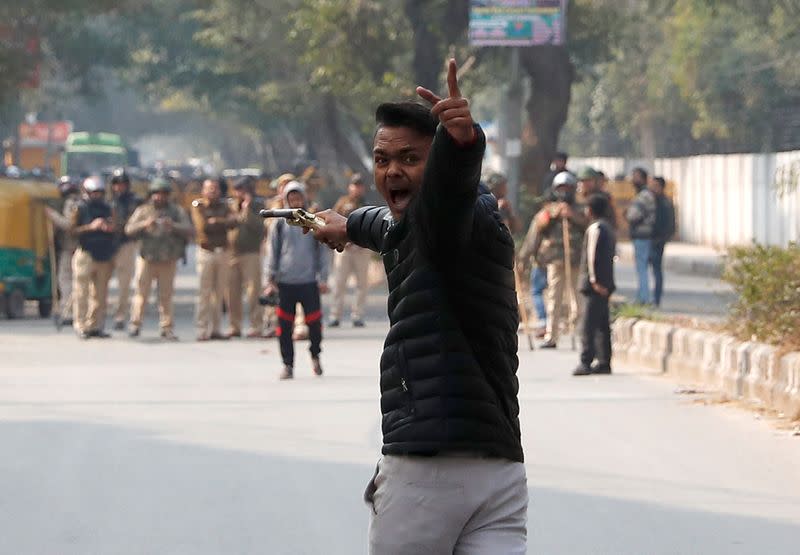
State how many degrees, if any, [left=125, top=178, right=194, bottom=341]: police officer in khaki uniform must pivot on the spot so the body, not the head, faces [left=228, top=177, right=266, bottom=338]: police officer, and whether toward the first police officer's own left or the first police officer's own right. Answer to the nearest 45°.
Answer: approximately 90° to the first police officer's own left

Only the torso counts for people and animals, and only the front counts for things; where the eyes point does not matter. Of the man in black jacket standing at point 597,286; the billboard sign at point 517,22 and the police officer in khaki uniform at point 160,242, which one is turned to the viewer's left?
the man in black jacket standing

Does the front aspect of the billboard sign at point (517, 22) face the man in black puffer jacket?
yes

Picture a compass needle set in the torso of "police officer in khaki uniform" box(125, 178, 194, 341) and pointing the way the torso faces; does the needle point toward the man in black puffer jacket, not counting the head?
yes

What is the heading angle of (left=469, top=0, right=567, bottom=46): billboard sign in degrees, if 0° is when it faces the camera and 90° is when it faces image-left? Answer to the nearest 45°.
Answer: approximately 0°

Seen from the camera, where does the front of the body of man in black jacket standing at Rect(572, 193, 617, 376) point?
to the viewer's left

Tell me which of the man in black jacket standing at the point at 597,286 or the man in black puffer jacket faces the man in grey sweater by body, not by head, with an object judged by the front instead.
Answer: the man in black jacket standing

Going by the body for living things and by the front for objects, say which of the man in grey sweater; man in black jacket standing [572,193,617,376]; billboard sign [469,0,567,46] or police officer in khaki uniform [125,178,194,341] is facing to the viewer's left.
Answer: the man in black jacket standing

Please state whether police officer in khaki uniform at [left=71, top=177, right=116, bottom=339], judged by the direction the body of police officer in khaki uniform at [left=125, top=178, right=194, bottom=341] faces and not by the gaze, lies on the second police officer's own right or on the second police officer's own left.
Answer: on the second police officer's own right

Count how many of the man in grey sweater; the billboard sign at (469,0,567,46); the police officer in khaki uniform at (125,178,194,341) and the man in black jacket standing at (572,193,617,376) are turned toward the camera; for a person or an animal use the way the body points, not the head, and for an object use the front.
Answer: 3

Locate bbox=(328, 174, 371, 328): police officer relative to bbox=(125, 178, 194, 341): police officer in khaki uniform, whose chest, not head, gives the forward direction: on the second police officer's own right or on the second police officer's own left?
on the second police officer's own left

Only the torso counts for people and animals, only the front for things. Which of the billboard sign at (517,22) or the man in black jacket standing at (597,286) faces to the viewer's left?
the man in black jacket standing

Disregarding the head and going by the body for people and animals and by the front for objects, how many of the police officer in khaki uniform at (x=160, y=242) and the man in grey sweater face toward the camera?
2

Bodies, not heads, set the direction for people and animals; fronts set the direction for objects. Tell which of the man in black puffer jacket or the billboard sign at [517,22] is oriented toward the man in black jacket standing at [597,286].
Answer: the billboard sign
